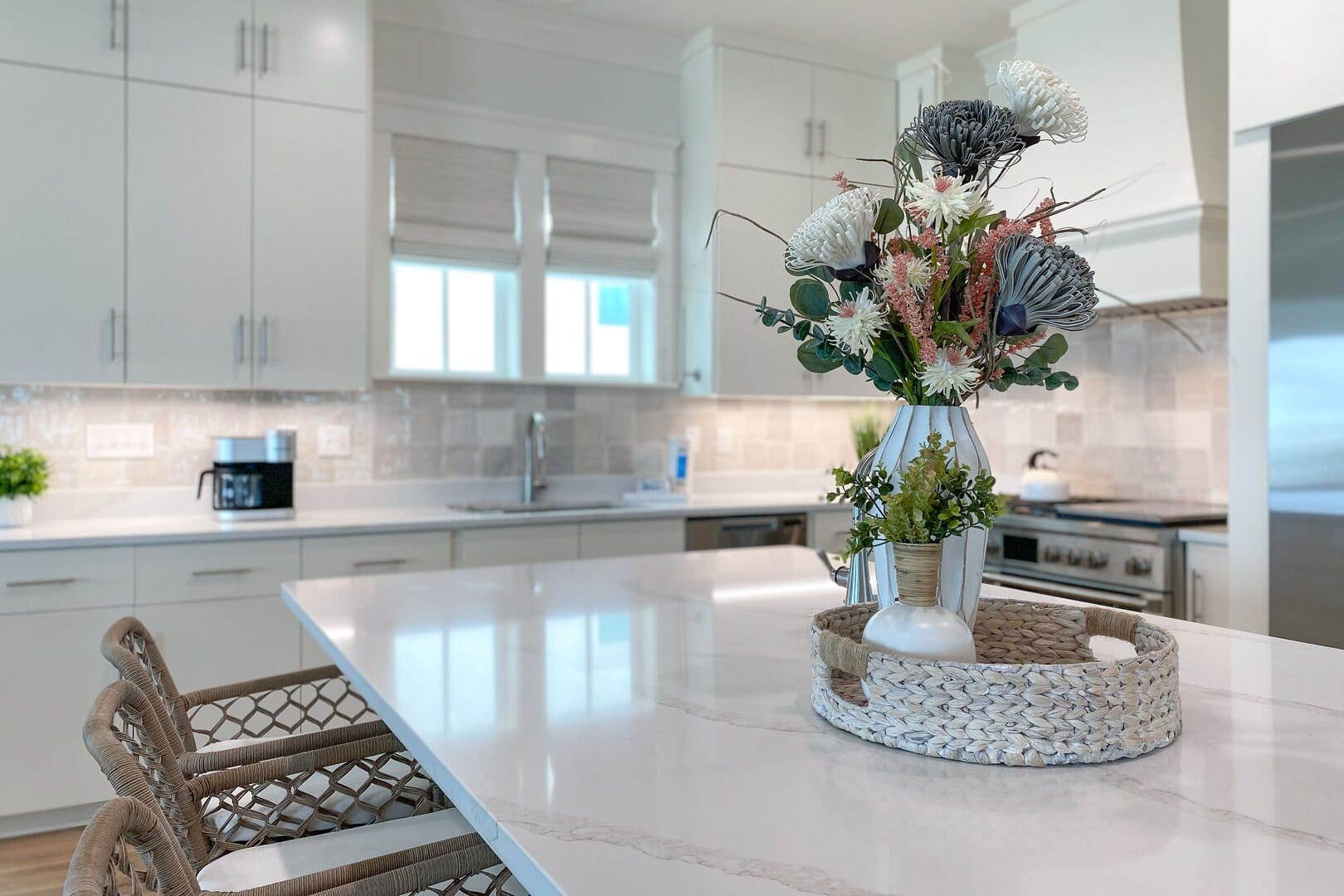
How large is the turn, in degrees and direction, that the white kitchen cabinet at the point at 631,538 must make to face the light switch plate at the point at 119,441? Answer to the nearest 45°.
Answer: approximately 90° to its right

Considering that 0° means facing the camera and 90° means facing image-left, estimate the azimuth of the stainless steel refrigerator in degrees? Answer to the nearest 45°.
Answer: approximately 45°

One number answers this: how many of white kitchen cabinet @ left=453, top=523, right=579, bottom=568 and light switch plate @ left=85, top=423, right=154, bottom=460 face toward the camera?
2

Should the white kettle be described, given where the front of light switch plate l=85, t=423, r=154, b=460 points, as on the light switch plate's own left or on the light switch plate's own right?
on the light switch plate's own left

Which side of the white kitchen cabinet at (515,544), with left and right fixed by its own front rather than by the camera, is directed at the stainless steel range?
left

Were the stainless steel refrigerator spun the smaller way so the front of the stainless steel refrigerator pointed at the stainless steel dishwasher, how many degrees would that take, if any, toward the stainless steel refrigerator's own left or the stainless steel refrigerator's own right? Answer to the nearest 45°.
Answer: approximately 45° to the stainless steel refrigerator's own right

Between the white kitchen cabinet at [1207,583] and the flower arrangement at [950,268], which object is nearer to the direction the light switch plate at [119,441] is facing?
the flower arrangement

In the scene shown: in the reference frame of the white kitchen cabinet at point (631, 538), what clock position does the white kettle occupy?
The white kettle is roughly at 9 o'clock from the white kitchen cabinet.

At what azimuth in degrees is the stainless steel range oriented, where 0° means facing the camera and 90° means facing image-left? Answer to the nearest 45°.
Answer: approximately 45°

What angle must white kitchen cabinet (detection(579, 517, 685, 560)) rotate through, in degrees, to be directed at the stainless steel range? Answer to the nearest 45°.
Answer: approximately 90° to its left

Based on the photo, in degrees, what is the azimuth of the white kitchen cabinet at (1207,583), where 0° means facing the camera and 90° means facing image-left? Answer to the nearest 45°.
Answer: approximately 45°

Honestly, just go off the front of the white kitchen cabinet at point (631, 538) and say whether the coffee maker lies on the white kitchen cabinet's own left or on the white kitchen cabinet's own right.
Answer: on the white kitchen cabinet's own right

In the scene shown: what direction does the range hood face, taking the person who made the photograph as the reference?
facing the viewer and to the left of the viewer

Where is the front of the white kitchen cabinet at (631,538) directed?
toward the camera

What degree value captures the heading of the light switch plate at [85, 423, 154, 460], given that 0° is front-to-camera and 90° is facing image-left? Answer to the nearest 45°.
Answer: approximately 0°

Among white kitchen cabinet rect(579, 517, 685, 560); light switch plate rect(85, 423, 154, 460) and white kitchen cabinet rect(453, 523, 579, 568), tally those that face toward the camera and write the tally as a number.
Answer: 3
